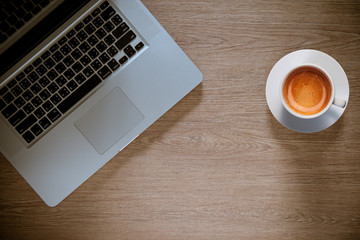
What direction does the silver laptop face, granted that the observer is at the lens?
facing the viewer and to the right of the viewer
